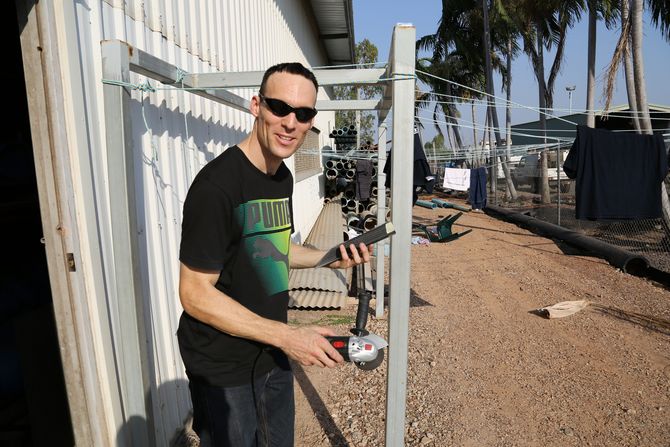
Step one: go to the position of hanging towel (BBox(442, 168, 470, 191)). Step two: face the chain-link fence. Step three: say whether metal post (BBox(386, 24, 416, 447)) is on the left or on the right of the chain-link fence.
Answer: right

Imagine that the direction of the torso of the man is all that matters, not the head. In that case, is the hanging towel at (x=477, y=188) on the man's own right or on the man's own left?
on the man's own left

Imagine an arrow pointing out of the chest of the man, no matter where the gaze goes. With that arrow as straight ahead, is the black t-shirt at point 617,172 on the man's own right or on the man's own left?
on the man's own left

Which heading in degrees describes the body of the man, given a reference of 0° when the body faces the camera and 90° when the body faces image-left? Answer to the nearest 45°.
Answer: approximately 315°

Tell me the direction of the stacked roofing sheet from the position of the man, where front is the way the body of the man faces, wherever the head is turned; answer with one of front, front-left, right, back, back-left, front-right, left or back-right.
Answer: back-left

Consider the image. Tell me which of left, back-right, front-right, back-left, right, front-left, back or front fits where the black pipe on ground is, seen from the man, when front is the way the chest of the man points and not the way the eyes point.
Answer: left

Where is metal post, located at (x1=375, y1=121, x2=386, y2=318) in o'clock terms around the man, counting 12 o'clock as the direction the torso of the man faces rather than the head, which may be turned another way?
The metal post is roughly at 8 o'clock from the man.

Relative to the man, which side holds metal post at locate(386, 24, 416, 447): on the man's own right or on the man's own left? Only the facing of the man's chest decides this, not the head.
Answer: on the man's own left

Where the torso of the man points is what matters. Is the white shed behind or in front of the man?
behind

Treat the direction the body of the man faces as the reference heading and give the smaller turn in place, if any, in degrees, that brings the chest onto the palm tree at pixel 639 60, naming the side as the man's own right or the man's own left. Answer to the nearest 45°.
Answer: approximately 90° to the man's own left

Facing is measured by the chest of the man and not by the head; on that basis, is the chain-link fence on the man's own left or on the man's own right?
on the man's own left

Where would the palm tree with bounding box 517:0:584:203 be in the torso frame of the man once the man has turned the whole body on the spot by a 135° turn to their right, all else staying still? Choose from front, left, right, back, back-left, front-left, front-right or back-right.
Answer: back-right
